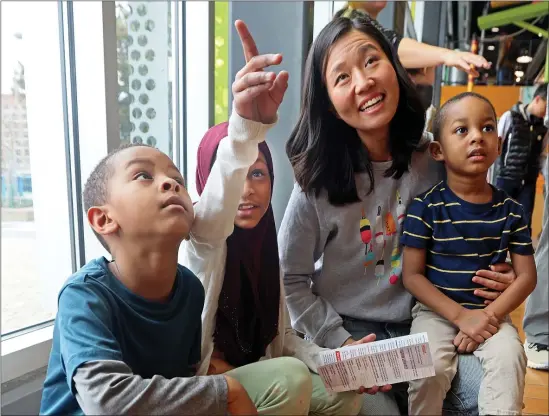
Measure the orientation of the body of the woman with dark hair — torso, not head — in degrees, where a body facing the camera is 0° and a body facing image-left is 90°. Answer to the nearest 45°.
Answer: approximately 315°

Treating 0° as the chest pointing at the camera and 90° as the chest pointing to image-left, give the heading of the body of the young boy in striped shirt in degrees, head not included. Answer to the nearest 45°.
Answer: approximately 0°

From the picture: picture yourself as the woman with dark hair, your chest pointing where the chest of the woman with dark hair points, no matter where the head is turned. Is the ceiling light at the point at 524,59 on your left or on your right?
on your left
